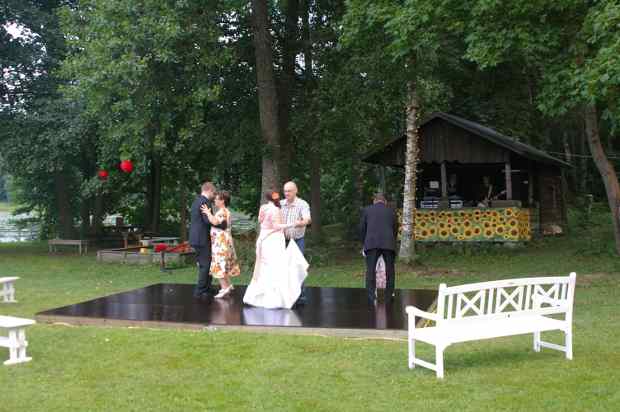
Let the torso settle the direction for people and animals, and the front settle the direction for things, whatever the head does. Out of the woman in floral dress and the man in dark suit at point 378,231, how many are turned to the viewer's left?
1

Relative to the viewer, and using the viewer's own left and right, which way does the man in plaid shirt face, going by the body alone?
facing the viewer and to the left of the viewer

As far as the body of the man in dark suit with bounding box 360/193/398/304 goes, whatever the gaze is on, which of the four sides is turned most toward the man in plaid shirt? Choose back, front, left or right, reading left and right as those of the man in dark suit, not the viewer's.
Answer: left

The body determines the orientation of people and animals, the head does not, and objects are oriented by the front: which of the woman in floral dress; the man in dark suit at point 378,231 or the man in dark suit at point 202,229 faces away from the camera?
the man in dark suit at point 378,231

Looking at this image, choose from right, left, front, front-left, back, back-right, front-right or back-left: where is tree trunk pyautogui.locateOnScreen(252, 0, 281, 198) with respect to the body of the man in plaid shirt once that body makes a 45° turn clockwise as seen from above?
right

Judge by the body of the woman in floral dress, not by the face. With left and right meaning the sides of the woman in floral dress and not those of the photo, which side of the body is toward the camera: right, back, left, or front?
left

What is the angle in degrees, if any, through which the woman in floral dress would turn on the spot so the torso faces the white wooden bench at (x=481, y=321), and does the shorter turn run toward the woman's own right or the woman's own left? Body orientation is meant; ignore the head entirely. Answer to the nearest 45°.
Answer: approximately 135° to the woman's own left

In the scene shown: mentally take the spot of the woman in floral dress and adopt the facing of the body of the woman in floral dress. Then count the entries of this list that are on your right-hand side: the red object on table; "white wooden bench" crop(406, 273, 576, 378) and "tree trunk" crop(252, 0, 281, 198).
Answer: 2

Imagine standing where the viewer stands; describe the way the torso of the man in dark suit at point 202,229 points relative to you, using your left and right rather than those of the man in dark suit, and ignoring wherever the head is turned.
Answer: facing to the right of the viewer

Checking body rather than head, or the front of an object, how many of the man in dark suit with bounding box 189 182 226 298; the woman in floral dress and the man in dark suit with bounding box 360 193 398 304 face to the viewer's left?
1

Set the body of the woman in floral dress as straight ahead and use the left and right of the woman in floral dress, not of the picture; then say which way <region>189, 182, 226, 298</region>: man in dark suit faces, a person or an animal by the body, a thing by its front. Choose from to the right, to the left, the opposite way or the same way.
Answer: the opposite way

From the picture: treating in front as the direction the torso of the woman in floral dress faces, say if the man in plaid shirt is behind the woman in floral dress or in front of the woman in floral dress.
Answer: behind

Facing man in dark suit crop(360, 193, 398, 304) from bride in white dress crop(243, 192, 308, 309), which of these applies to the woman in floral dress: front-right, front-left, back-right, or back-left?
back-left

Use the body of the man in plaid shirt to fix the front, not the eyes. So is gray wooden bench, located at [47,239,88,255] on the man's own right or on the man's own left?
on the man's own right

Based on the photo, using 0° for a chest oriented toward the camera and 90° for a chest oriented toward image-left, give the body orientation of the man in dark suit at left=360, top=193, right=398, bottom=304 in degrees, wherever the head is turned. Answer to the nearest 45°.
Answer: approximately 180°

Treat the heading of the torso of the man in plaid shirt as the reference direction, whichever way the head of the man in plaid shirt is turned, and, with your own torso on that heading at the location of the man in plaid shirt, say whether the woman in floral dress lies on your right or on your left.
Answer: on your right

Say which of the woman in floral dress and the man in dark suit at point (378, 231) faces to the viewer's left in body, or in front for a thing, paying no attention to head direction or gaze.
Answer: the woman in floral dress
